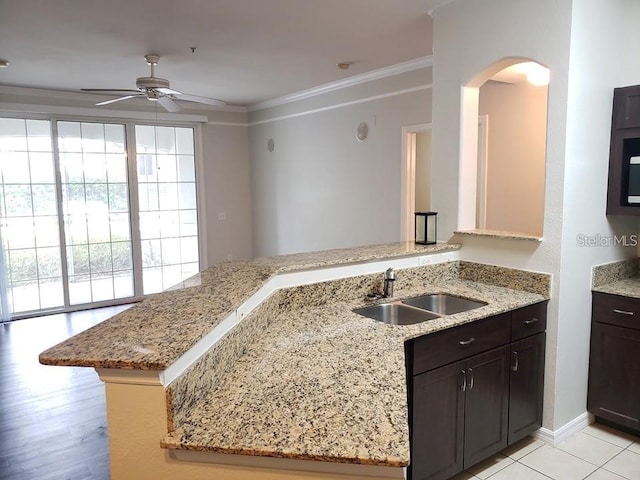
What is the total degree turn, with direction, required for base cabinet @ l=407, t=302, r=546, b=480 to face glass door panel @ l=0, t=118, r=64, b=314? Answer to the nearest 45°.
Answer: approximately 135° to its right

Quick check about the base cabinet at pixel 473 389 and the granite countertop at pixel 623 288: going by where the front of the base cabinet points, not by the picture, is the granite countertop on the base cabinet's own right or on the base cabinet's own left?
on the base cabinet's own left

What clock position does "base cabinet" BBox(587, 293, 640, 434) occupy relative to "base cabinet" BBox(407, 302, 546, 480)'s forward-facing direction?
"base cabinet" BBox(587, 293, 640, 434) is roughly at 9 o'clock from "base cabinet" BBox(407, 302, 546, 480).

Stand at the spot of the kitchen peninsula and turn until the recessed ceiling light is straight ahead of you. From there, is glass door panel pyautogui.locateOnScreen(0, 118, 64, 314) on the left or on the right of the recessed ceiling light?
left

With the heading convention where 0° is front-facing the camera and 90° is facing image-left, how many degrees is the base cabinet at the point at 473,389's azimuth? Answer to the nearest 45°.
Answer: approximately 315°

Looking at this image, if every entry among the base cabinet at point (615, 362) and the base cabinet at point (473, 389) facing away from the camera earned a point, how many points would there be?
0

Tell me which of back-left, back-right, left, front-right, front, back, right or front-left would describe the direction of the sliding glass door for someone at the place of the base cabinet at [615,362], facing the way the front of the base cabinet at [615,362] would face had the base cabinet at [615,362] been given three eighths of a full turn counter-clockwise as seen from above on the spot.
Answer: back

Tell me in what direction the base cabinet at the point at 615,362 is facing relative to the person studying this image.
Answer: facing the viewer and to the left of the viewer

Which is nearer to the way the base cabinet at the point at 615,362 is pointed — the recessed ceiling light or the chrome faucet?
the chrome faucet

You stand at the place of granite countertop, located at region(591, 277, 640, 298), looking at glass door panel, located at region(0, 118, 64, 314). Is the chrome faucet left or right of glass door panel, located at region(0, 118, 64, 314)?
left

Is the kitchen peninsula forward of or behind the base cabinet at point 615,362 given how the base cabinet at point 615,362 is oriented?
forward

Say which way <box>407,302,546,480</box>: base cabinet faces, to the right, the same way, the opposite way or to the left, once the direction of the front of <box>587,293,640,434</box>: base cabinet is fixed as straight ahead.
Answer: to the left
